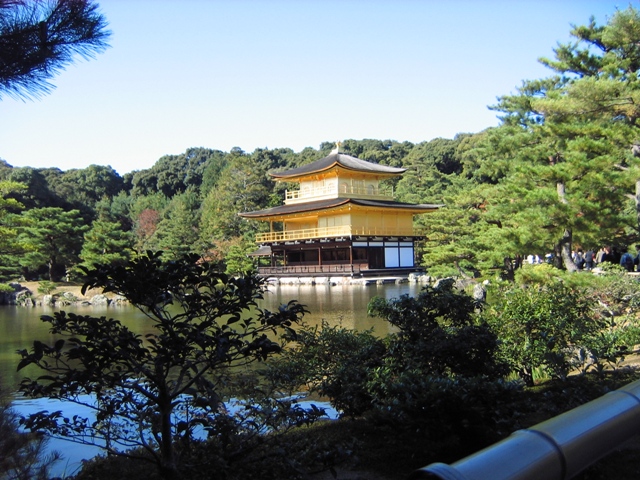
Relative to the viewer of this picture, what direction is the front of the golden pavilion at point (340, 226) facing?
facing the viewer and to the left of the viewer

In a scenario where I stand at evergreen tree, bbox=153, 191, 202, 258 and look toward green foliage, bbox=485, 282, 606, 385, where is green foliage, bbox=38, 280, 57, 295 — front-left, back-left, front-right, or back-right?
front-right

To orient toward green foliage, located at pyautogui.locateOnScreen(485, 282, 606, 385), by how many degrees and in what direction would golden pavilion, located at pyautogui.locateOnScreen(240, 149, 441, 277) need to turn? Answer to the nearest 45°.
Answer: approximately 45° to its left

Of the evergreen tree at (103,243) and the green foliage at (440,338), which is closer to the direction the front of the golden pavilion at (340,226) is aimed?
the evergreen tree

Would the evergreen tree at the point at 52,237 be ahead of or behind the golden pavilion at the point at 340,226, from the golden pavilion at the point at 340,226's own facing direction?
ahead

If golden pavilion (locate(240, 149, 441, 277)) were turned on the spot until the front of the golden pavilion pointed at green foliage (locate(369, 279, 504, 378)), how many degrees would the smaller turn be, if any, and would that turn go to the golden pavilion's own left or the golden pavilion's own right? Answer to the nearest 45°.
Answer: approximately 45° to the golden pavilion's own left

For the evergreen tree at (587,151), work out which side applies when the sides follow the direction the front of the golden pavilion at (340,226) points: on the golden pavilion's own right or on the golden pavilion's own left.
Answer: on the golden pavilion's own left

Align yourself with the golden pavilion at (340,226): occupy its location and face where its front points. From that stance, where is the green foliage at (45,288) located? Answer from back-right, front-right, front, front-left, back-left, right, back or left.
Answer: front

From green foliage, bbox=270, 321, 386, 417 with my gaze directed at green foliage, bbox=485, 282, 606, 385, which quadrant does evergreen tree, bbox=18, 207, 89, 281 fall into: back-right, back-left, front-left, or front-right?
back-left

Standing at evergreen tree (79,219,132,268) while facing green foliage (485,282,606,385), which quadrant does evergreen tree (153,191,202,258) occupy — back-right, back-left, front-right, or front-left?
back-left

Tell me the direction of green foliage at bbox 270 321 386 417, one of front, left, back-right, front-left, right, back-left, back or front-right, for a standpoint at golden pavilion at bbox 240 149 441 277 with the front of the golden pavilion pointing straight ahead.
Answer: front-left
